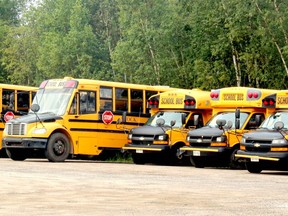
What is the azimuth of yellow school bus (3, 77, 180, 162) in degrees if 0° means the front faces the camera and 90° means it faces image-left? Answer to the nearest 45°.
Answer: approximately 45°

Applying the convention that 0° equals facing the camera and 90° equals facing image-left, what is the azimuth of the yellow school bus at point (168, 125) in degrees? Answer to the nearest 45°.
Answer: approximately 45°

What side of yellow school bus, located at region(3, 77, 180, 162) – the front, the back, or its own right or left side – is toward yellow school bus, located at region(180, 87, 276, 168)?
left

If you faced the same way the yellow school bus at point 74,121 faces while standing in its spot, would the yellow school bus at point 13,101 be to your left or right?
on your right

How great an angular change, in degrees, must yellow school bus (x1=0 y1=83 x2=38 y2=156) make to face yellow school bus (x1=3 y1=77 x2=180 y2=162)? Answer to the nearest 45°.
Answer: approximately 90° to its left

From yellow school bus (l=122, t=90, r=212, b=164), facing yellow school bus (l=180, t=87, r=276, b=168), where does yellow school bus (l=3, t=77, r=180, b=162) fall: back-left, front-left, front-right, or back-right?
back-right

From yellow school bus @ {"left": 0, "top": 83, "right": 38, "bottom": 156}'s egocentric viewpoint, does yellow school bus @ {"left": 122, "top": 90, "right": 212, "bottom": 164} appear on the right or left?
on its left

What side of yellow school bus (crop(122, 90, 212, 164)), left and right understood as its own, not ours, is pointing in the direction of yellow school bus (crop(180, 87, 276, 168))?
left

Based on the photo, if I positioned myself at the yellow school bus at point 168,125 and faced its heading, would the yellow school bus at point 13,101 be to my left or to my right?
on my right

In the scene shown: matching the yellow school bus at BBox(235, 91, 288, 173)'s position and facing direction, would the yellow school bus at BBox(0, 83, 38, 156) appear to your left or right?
on your right

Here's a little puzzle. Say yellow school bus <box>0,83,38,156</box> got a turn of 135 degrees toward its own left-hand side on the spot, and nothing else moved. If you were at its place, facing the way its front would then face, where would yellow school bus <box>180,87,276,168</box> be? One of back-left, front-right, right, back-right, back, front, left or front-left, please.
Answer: front-right
